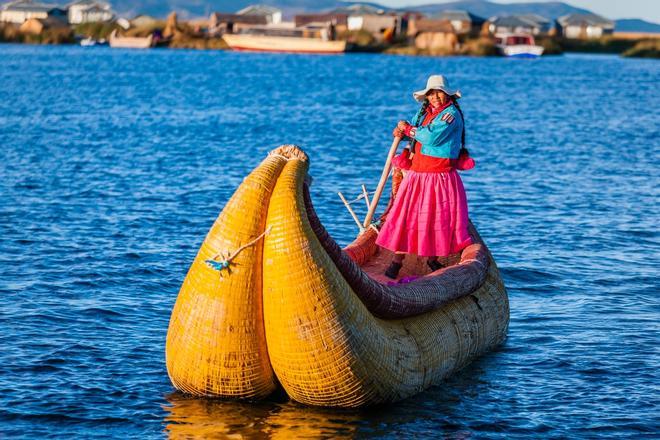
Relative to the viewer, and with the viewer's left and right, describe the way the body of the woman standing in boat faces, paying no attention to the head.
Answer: facing the viewer and to the left of the viewer
